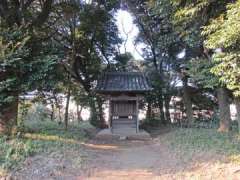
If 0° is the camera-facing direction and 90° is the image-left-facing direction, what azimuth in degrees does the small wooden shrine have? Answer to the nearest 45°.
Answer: approximately 0°

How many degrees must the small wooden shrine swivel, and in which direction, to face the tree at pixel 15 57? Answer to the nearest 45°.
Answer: approximately 45° to its right
